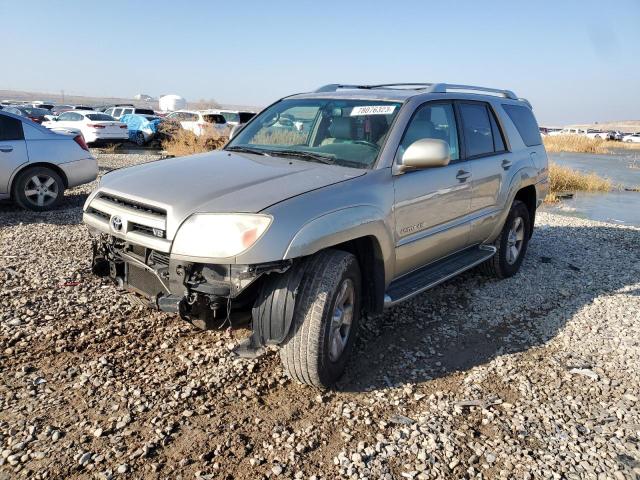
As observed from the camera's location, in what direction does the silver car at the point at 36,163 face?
facing to the left of the viewer

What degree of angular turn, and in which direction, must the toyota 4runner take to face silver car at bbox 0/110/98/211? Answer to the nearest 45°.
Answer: approximately 90° to its right

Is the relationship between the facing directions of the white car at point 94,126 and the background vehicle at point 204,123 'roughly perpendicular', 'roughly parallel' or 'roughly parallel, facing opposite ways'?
roughly parallel

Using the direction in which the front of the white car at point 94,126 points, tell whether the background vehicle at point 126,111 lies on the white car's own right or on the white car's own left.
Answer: on the white car's own right

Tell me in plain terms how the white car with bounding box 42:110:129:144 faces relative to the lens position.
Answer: facing away from the viewer and to the left of the viewer

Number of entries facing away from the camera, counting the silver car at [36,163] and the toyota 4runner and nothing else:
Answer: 0

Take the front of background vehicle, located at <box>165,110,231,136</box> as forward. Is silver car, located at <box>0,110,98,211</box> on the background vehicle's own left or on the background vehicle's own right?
on the background vehicle's own left

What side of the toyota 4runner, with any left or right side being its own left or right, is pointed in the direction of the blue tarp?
right
